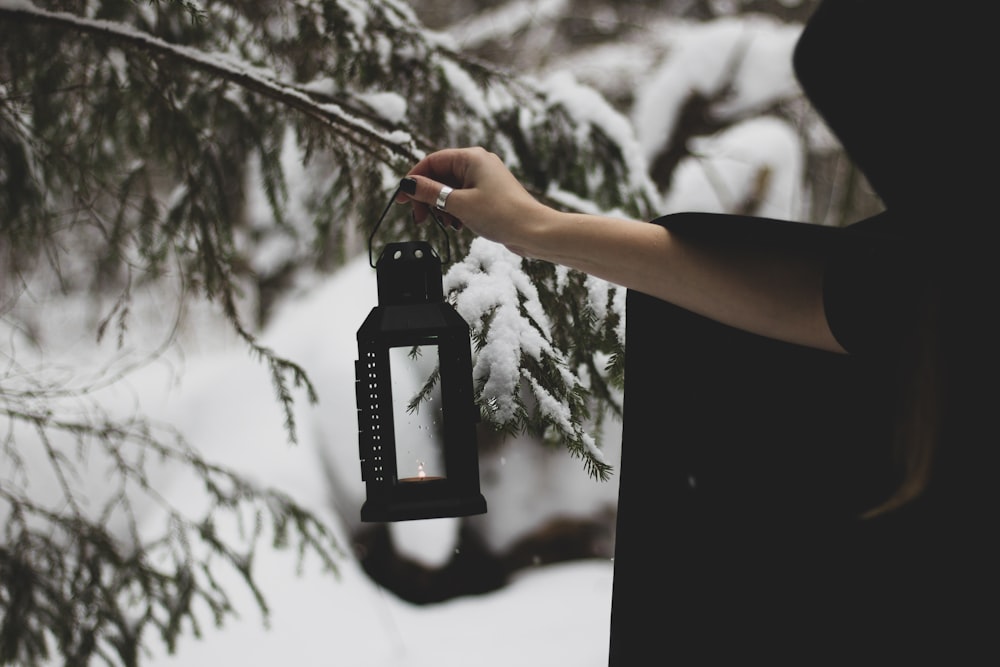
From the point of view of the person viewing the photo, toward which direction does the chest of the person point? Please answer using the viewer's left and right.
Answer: facing the viewer and to the left of the viewer
